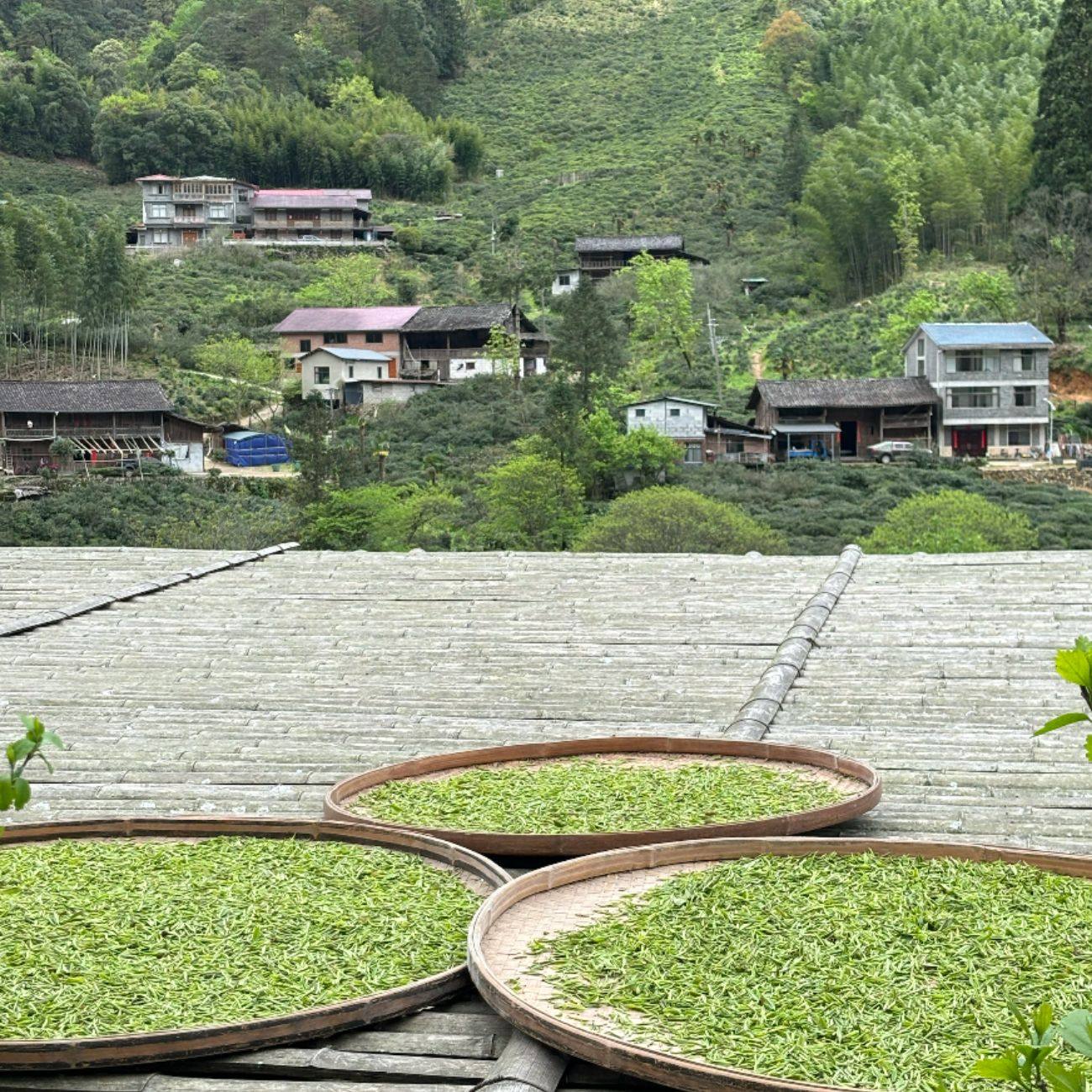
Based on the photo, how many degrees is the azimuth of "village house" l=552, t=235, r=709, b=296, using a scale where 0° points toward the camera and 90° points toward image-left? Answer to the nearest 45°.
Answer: approximately 0°

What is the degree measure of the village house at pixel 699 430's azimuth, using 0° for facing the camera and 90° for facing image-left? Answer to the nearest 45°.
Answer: approximately 0°

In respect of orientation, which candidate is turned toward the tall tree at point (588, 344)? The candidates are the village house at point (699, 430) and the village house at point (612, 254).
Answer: the village house at point (612, 254)

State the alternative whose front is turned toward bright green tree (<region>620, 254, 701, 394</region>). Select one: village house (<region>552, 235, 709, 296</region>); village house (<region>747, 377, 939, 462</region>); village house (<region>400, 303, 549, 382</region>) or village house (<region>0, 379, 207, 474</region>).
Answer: village house (<region>552, 235, 709, 296</region>)

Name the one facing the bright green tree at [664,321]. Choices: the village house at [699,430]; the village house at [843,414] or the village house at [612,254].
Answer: the village house at [612,254]

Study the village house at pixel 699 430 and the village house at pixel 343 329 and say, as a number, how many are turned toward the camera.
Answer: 2

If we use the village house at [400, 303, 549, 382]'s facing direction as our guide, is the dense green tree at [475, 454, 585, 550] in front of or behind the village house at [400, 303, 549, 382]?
in front

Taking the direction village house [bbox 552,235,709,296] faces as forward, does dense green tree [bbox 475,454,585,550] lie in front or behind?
in front

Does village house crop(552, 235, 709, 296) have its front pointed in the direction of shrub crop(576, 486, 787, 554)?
yes

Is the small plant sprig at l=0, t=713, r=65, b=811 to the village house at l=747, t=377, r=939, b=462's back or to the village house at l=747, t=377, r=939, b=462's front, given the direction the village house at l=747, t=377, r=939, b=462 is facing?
to the front
